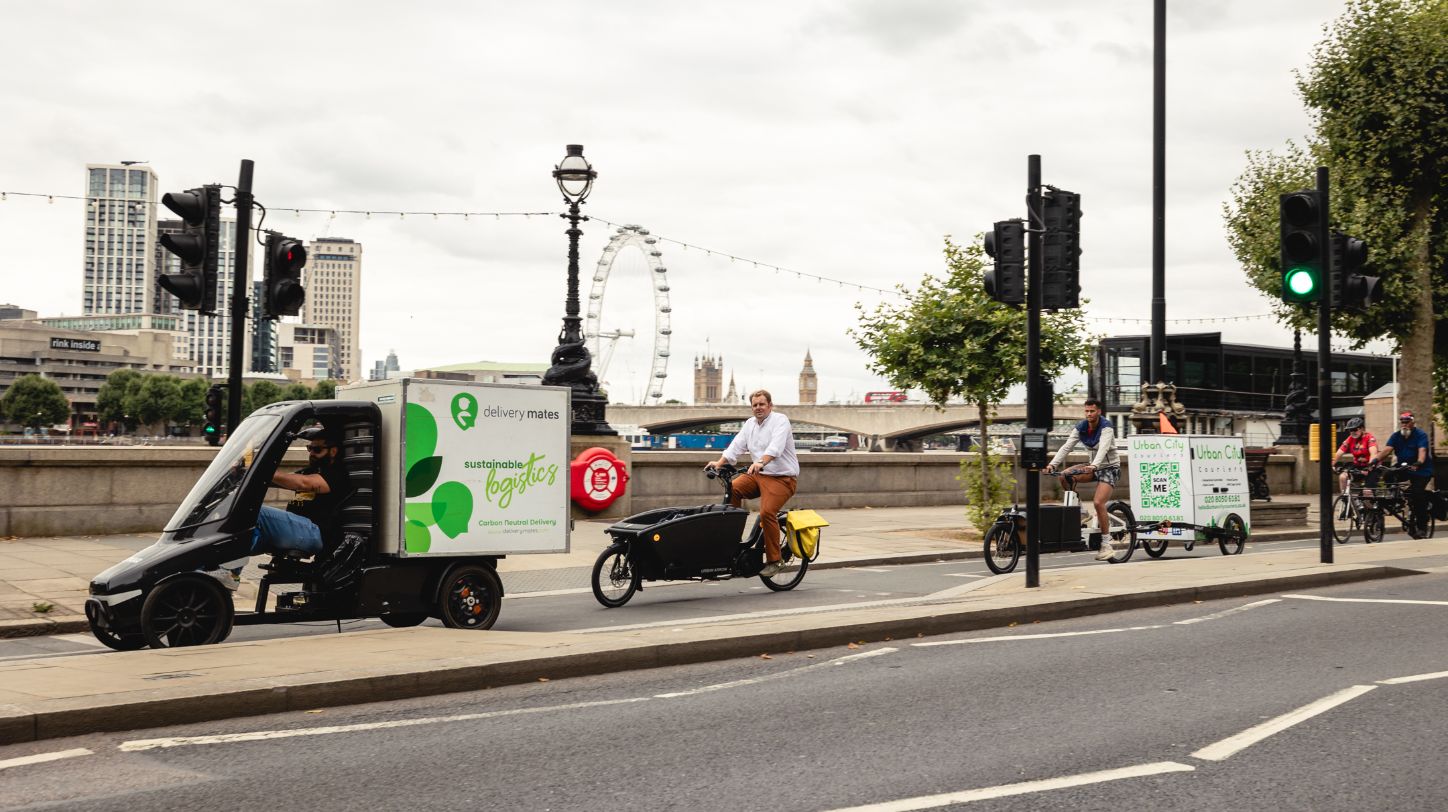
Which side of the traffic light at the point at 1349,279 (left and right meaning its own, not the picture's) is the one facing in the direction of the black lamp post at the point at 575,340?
back

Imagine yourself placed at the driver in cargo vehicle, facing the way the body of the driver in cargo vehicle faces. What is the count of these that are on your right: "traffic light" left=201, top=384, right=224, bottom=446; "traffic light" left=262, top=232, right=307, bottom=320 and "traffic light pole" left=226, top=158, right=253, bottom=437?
3

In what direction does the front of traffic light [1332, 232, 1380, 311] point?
to the viewer's right

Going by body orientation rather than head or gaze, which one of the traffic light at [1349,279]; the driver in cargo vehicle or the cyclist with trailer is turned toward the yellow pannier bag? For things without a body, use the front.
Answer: the cyclist with trailer

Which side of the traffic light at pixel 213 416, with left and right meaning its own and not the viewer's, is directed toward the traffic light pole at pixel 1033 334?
left

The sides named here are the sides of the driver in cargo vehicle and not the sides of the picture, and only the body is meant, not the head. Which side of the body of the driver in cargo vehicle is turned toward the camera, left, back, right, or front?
left

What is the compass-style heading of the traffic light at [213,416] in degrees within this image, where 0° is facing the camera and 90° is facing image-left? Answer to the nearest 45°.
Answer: approximately 45°

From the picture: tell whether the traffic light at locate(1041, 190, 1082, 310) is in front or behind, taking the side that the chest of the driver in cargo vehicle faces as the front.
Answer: behind

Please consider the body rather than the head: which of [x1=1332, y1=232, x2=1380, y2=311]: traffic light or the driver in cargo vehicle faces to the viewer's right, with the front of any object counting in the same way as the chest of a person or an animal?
the traffic light
